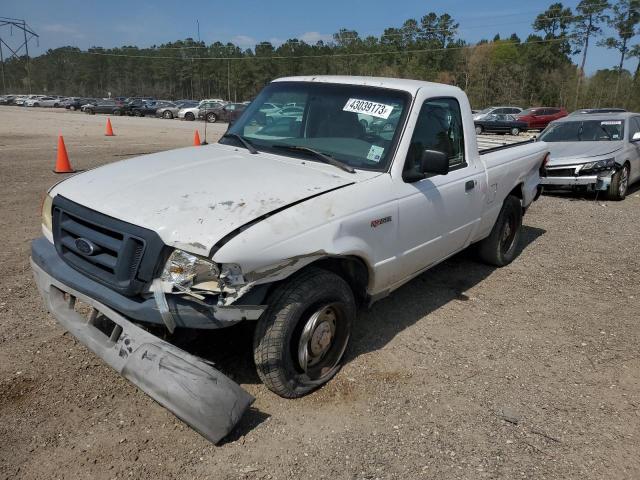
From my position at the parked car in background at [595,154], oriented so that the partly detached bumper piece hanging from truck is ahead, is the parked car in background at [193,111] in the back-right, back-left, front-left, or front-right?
back-right

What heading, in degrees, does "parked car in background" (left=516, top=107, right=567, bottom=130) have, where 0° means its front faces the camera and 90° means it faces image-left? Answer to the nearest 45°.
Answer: approximately 45°

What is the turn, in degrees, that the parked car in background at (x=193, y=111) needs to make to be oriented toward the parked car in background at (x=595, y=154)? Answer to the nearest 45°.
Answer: approximately 45° to its left

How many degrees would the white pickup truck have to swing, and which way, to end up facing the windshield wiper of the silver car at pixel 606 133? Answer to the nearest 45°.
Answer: approximately 180°

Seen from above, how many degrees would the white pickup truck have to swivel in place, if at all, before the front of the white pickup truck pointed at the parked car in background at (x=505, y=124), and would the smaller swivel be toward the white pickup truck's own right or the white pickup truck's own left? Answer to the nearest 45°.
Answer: approximately 180°

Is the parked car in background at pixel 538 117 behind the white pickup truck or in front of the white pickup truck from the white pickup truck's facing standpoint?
behind

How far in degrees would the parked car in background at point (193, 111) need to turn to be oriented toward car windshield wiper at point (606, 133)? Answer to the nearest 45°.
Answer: approximately 45° to its left

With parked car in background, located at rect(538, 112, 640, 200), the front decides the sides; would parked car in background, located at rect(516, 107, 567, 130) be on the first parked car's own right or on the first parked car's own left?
on the first parked car's own right

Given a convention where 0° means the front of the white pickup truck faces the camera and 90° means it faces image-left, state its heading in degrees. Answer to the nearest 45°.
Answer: approximately 45°

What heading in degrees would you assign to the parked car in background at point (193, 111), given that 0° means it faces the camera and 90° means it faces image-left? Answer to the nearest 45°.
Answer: approximately 45°

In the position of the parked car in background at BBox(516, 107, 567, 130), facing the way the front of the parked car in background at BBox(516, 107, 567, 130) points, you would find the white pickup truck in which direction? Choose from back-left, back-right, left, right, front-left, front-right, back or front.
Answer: front-left

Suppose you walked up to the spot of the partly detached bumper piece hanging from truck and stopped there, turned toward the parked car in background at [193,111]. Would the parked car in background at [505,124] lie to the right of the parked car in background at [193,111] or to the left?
right
